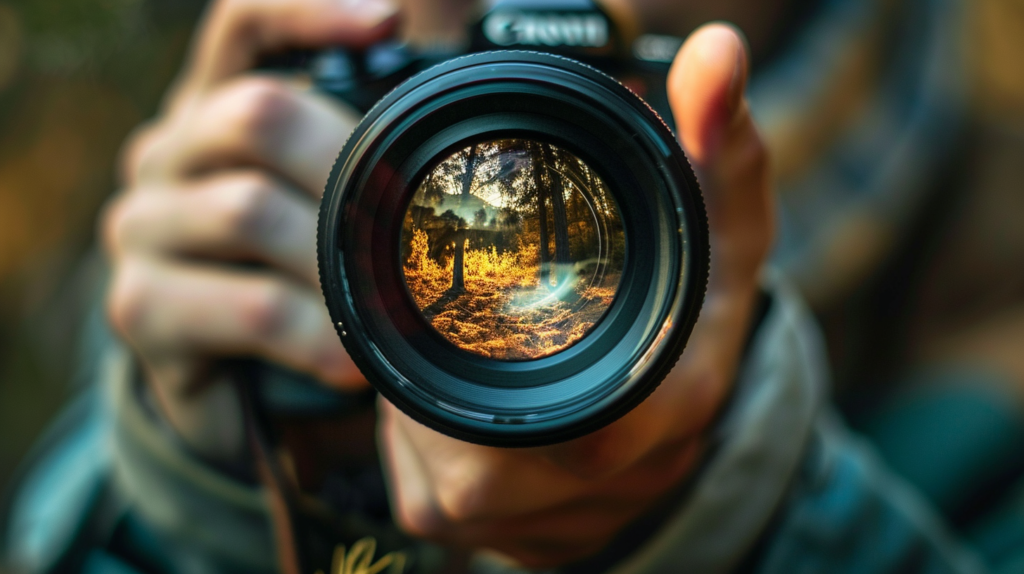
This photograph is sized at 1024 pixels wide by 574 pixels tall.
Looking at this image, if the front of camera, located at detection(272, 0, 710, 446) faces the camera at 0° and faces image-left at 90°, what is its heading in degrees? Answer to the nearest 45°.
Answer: approximately 0°

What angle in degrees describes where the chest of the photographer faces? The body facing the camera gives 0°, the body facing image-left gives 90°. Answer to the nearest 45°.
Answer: approximately 0°
